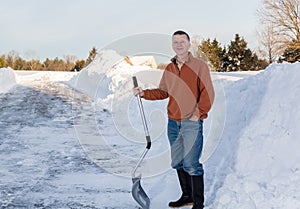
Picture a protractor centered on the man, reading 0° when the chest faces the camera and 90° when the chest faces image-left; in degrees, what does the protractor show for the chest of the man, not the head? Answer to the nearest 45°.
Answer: approximately 45°

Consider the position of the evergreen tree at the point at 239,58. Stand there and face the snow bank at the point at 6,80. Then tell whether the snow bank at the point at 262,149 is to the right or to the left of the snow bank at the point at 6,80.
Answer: left

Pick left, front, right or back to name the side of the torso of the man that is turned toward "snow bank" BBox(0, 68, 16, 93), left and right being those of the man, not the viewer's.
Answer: right

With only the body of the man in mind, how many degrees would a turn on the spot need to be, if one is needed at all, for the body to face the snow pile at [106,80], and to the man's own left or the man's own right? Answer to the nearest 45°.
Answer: approximately 135° to the man's own right

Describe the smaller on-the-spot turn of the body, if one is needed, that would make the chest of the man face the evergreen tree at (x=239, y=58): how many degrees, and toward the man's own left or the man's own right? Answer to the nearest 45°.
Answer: approximately 135° to the man's own right
